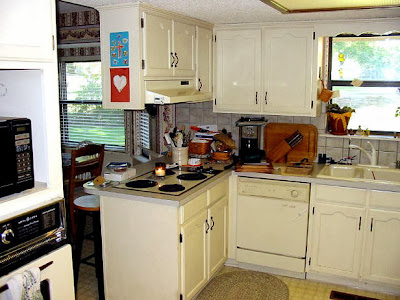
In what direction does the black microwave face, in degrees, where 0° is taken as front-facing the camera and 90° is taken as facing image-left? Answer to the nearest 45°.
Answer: approximately 315°

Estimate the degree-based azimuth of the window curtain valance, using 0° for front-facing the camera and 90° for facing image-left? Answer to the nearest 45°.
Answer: approximately 0°

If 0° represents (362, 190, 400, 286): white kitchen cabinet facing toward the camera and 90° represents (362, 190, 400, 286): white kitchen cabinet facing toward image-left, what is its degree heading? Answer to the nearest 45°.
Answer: approximately 0°

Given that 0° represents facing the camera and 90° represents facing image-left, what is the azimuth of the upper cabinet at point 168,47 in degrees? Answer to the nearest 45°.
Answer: approximately 315°

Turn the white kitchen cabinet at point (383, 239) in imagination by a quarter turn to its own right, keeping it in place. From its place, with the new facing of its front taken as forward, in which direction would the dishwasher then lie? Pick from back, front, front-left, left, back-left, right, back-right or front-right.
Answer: front

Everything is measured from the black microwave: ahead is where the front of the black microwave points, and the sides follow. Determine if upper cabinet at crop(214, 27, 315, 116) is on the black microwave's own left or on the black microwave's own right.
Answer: on the black microwave's own left

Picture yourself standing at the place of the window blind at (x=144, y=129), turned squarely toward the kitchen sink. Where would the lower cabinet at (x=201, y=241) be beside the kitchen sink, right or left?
right

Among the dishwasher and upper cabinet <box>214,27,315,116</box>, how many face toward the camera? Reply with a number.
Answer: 2

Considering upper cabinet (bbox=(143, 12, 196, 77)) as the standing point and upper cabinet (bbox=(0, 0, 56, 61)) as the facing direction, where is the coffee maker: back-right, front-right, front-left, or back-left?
back-left
